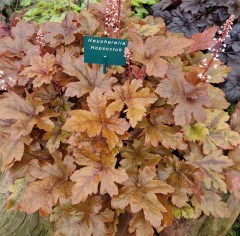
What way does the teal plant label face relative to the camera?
toward the camera
